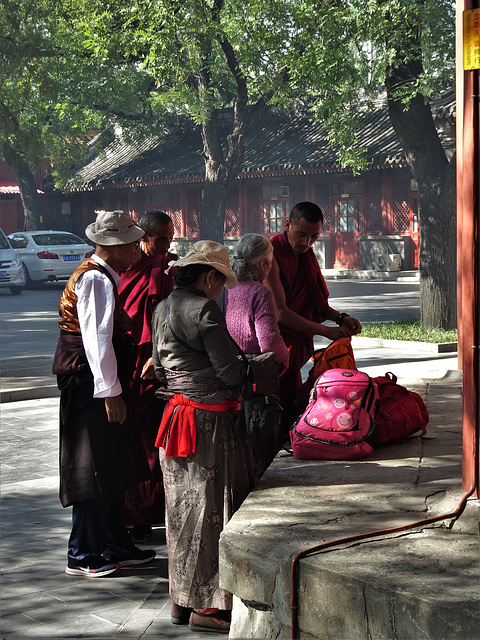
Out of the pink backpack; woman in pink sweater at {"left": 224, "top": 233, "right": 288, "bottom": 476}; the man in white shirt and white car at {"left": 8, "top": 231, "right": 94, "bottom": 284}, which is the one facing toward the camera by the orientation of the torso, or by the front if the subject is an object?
the pink backpack

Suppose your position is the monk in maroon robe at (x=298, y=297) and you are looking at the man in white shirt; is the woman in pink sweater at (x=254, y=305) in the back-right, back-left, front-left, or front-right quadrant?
front-left

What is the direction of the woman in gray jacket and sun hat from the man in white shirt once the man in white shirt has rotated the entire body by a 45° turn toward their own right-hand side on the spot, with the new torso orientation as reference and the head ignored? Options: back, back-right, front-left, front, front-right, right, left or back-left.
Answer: front

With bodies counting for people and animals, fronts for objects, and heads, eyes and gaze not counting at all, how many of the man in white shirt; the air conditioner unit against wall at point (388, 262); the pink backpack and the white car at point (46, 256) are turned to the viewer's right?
1

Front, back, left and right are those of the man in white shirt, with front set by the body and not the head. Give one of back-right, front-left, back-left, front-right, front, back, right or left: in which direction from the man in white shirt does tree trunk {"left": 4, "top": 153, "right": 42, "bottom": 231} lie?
left

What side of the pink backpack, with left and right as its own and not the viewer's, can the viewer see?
front

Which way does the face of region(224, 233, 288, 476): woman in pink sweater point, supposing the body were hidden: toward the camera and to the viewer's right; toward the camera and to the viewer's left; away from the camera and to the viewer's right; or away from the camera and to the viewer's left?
away from the camera and to the viewer's right

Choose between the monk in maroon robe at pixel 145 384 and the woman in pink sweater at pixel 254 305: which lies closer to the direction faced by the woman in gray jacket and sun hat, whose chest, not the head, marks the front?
the woman in pink sweater

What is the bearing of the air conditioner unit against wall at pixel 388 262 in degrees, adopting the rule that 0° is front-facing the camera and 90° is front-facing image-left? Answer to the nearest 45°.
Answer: approximately 0°

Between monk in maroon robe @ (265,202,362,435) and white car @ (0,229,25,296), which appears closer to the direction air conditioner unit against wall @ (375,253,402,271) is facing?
the monk in maroon robe

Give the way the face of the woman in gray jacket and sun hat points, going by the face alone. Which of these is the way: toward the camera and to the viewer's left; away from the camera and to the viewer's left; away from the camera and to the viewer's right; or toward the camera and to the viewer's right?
away from the camera and to the viewer's right

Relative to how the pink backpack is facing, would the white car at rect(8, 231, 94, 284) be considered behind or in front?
behind

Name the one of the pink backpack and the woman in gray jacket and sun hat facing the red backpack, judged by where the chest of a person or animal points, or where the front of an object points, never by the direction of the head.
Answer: the woman in gray jacket and sun hat

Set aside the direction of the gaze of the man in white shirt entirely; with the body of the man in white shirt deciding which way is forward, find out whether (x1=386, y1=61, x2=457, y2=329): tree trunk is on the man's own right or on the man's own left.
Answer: on the man's own left

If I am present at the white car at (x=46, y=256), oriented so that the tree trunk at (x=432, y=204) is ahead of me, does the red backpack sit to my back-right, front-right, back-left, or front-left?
front-right

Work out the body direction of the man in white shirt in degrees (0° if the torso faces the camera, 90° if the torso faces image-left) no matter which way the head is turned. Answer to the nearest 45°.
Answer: approximately 270°

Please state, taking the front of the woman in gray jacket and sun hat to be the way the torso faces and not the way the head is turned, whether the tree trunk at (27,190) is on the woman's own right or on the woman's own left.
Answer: on the woman's own left

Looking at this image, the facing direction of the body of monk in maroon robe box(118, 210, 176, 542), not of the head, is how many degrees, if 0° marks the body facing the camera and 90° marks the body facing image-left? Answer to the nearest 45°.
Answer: approximately 315°

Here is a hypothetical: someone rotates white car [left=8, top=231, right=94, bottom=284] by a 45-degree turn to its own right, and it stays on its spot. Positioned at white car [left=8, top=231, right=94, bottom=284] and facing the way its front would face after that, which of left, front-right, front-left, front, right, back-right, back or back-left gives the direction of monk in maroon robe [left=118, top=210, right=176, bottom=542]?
back
